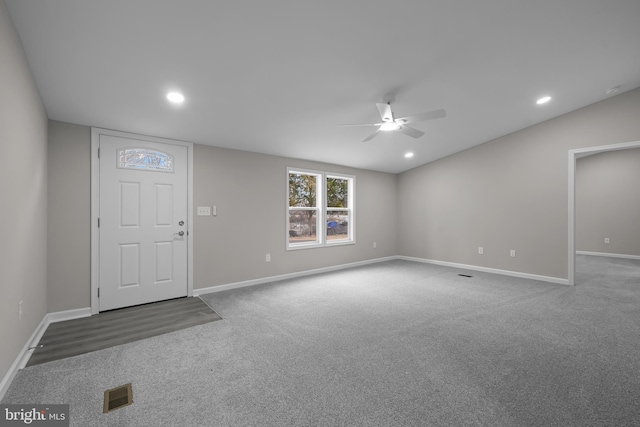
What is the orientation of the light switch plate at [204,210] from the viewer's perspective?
toward the camera

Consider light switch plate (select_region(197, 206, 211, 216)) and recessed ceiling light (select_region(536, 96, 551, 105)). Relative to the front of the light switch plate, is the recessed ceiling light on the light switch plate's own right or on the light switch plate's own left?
on the light switch plate's own left

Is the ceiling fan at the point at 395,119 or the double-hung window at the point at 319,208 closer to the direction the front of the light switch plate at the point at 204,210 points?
the ceiling fan

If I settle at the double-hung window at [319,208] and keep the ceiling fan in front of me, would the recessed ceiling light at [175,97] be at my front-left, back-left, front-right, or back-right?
front-right

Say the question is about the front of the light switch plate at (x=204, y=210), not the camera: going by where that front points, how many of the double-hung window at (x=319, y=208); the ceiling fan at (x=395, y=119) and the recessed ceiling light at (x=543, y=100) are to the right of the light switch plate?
0

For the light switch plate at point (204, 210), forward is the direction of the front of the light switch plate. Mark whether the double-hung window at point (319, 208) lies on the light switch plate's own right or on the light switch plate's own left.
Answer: on the light switch plate's own left
